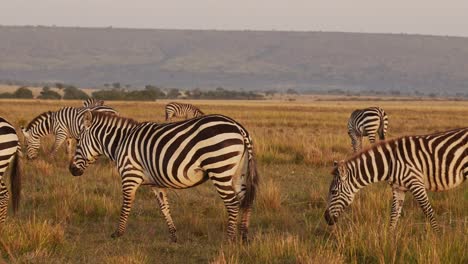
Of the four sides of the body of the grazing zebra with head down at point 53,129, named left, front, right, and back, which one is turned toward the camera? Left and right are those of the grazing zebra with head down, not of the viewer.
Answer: left

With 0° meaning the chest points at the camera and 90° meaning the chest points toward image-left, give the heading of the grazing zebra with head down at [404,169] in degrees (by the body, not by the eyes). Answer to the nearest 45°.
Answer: approximately 90°

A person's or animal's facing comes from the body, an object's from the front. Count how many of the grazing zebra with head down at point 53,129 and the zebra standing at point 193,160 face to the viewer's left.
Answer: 2

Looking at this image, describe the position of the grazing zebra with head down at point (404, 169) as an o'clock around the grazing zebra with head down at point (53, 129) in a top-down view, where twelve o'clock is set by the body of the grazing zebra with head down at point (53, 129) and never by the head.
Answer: the grazing zebra with head down at point (404, 169) is roughly at 8 o'clock from the grazing zebra with head down at point (53, 129).

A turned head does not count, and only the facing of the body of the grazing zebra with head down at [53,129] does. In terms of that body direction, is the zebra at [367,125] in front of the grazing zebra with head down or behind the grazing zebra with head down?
behind

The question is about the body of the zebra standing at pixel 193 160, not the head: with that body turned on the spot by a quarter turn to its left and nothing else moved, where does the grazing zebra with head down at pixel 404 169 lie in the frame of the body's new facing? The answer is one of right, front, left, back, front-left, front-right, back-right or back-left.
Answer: left

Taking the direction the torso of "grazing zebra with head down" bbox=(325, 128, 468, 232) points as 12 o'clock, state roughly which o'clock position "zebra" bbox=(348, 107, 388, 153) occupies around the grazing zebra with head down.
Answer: The zebra is roughly at 3 o'clock from the grazing zebra with head down.

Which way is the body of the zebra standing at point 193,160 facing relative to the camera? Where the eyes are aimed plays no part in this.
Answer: to the viewer's left

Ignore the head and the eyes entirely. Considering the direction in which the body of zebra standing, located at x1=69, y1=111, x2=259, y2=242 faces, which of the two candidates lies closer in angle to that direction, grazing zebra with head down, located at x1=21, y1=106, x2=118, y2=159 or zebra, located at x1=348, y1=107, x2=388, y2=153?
the grazing zebra with head down

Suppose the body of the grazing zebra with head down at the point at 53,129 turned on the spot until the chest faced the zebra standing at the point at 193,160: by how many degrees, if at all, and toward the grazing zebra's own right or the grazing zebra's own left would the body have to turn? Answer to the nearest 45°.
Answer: approximately 90° to the grazing zebra's own left

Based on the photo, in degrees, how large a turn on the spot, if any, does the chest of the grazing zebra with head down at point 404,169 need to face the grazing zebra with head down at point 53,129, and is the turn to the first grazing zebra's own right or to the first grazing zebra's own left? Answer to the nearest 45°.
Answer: approximately 45° to the first grazing zebra's own right
